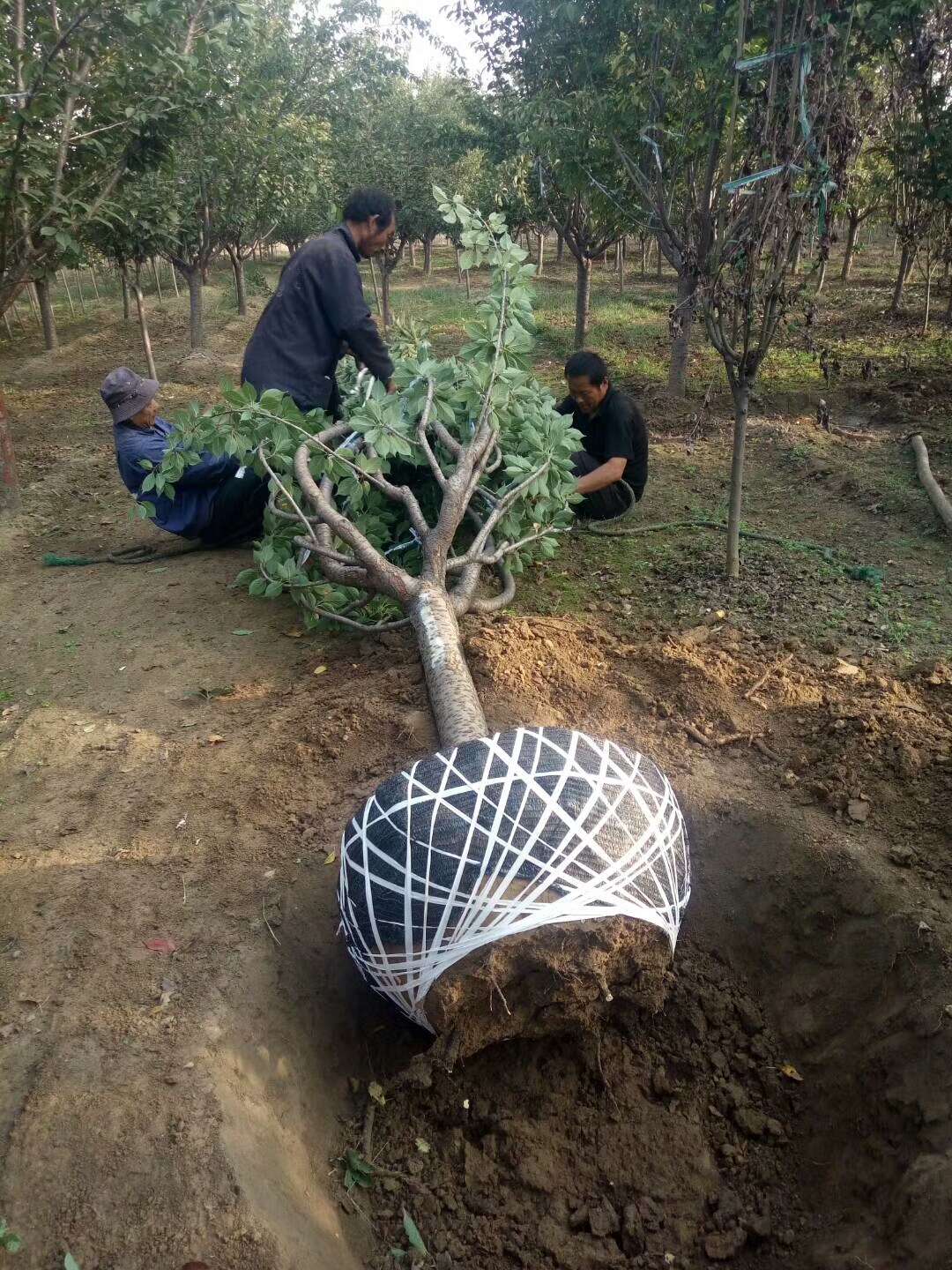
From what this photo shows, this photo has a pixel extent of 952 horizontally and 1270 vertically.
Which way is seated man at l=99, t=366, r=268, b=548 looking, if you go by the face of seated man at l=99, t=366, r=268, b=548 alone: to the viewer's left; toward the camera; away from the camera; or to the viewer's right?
to the viewer's right

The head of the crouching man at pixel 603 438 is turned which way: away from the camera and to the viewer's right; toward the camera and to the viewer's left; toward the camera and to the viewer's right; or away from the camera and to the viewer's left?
toward the camera and to the viewer's left

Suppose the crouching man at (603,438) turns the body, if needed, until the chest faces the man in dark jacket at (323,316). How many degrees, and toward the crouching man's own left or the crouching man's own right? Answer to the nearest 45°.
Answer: approximately 45° to the crouching man's own right

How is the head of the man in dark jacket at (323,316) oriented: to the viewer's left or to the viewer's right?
to the viewer's right

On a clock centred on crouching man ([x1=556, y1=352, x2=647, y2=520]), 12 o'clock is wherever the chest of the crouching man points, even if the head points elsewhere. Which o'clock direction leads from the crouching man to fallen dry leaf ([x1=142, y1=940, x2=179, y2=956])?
The fallen dry leaf is roughly at 11 o'clock from the crouching man.

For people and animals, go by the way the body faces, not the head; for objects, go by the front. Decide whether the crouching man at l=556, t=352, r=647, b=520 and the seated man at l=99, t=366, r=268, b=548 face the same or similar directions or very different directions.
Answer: very different directions

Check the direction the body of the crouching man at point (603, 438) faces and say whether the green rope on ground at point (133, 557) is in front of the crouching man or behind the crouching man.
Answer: in front

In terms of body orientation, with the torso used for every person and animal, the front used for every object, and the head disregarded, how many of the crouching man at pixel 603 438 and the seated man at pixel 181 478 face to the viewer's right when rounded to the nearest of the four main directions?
1

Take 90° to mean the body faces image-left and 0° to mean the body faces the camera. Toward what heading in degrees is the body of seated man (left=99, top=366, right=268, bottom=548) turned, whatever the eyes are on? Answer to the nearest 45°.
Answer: approximately 270°

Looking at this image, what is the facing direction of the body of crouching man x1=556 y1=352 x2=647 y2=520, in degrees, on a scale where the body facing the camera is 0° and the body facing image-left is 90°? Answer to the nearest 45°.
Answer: approximately 45°

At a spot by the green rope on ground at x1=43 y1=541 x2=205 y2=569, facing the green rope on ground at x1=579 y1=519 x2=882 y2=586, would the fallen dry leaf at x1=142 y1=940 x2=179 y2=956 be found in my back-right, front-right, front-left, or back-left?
front-right

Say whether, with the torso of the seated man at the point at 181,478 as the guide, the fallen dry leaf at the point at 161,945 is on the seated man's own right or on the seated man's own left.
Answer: on the seated man's own right

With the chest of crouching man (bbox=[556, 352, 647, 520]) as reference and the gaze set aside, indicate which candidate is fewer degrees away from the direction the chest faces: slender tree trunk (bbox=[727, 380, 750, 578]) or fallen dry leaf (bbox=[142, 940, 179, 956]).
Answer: the fallen dry leaf
